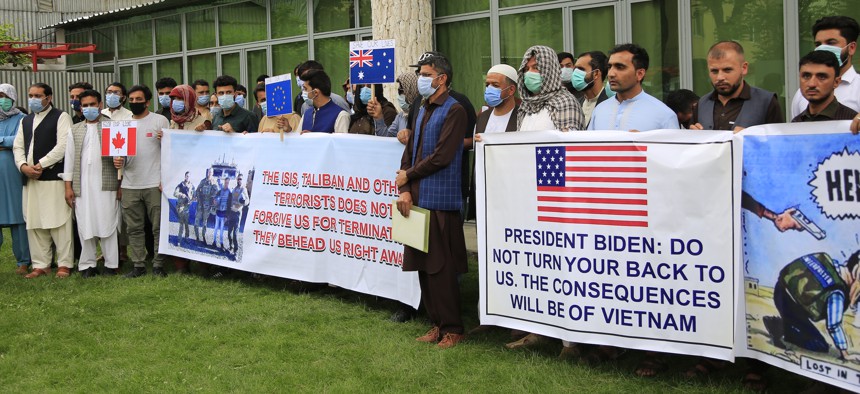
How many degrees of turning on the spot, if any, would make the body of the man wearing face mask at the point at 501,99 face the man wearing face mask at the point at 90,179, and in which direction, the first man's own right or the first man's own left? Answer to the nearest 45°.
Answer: approximately 90° to the first man's own right

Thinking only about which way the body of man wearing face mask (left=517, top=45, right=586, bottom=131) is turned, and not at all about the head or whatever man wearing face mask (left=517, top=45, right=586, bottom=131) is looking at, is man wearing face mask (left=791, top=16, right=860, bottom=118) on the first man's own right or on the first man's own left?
on the first man's own left

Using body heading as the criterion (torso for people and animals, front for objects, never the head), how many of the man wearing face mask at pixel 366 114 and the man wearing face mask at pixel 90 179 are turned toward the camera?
2

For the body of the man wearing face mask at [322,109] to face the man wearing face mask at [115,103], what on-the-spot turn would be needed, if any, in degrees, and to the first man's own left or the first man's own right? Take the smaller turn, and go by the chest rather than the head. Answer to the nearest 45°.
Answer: approximately 90° to the first man's own right

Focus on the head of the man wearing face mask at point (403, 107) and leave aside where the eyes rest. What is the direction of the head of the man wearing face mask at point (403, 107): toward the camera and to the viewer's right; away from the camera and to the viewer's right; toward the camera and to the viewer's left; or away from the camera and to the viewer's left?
toward the camera and to the viewer's left

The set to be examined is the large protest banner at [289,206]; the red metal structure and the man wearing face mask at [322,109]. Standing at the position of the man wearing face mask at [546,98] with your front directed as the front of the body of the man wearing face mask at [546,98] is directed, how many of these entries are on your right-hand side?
3

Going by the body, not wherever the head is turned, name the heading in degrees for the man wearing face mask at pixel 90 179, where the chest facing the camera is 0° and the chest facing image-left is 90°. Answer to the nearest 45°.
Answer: approximately 0°

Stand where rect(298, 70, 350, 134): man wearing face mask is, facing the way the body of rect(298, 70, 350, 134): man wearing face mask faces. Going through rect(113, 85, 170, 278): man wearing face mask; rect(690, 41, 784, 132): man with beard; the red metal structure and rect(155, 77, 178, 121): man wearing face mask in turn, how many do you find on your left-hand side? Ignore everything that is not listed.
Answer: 1
